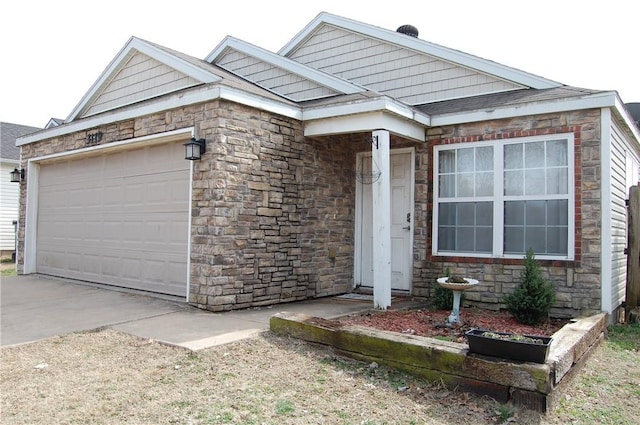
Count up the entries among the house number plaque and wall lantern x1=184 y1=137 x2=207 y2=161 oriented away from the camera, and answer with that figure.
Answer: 0

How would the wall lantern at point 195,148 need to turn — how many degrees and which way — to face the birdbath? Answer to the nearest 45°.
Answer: approximately 90° to its left

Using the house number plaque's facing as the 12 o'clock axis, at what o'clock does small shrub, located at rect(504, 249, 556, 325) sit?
The small shrub is roughly at 9 o'clock from the house number plaque.

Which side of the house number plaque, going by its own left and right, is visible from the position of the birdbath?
left

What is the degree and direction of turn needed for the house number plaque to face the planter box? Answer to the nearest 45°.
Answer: approximately 90° to its left

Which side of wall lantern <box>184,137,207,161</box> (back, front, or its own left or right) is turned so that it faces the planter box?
left

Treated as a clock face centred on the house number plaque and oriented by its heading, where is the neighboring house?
The neighboring house is roughly at 4 o'clock from the house number plaque.

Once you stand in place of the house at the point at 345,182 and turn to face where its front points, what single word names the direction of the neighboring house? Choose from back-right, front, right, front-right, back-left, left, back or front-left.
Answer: right

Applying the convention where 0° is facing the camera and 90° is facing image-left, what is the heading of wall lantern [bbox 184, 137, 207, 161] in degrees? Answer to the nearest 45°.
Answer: approximately 45°

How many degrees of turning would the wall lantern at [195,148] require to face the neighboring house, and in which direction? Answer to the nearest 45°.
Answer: approximately 90° to its right
